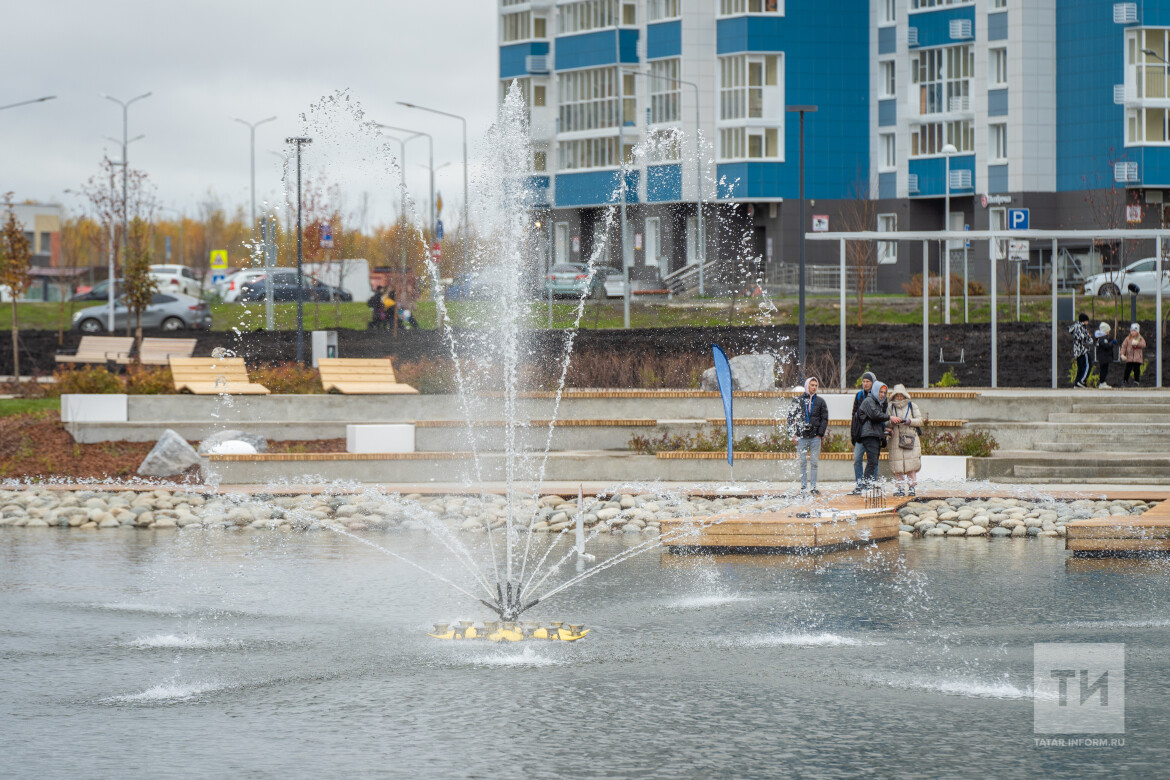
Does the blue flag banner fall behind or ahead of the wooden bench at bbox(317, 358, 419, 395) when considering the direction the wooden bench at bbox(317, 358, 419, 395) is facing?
ahead

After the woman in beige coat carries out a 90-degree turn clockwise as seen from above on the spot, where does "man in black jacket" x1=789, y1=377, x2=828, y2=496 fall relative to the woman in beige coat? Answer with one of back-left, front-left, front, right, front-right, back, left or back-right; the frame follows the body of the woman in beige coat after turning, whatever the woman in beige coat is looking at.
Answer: front-left

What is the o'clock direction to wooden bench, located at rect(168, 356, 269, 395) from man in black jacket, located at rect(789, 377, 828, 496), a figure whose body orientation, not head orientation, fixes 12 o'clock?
The wooden bench is roughly at 4 o'clock from the man in black jacket.

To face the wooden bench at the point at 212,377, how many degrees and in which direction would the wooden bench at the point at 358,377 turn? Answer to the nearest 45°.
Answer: approximately 90° to its right

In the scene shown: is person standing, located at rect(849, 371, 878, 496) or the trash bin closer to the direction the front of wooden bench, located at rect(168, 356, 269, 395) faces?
the person standing

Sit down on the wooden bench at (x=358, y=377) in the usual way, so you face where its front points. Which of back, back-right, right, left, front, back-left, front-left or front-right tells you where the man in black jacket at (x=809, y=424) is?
front-left

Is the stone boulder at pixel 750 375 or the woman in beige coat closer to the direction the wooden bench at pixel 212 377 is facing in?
the woman in beige coat

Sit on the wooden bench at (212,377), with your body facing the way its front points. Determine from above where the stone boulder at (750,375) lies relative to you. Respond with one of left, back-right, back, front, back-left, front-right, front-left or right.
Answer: left

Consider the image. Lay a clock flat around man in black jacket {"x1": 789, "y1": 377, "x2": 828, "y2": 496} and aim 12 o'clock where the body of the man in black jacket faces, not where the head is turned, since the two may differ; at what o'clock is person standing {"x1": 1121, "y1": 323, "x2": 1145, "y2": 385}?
The person standing is roughly at 7 o'clock from the man in black jacket.

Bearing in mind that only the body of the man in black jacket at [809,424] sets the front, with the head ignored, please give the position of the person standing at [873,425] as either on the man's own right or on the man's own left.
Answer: on the man's own left
